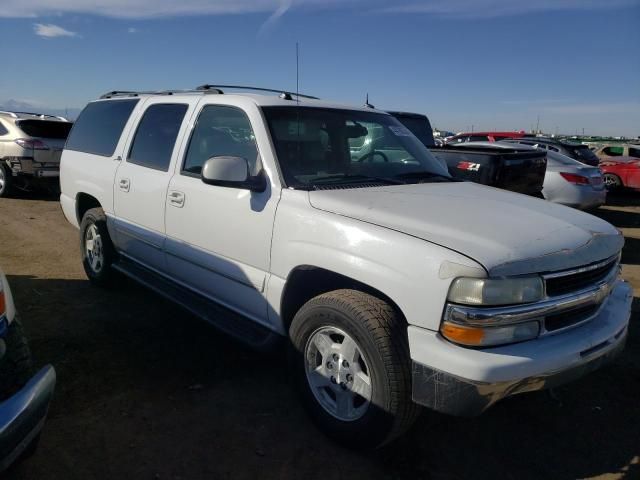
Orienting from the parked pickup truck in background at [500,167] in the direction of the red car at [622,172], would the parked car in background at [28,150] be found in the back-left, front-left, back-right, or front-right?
back-left

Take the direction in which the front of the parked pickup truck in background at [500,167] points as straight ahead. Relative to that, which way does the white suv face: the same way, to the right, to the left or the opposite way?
the opposite way

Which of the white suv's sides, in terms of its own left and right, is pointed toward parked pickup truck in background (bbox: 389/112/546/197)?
left

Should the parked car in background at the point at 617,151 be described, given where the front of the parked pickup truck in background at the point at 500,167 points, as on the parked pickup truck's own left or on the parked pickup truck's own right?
on the parked pickup truck's own right

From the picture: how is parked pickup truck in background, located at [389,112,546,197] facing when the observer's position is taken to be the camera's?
facing away from the viewer and to the left of the viewer

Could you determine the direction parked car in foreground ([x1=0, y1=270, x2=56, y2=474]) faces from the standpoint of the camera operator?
facing the viewer and to the right of the viewer

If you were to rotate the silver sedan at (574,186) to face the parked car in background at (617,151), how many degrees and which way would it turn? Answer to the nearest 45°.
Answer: approximately 45° to its right

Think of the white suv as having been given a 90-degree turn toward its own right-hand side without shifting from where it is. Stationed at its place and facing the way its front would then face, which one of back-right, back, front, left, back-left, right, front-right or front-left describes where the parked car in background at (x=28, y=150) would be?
right

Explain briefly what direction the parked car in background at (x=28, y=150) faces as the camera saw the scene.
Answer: facing away from the viewer and to the left of the viewer

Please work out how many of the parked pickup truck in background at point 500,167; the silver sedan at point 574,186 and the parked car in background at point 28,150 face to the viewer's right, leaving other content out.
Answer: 0

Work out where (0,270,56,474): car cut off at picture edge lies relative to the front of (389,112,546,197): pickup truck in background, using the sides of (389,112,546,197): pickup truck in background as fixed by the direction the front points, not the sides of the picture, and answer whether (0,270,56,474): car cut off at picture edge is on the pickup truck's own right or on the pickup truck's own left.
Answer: on the pickup truck's own left

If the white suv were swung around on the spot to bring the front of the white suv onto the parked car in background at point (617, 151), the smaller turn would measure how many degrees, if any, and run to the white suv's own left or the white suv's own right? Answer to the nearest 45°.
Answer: approximately 90° to the white suv's own left

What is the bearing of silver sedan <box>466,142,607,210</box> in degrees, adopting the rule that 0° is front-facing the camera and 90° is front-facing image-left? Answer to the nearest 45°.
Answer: approximately 135°

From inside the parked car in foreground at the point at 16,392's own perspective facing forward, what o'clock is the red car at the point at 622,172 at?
The red car is roughly at 10 o'clock from the parked car in foreground.

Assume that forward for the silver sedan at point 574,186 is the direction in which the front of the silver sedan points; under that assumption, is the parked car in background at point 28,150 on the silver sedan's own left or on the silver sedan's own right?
on the silver sedan's own left
